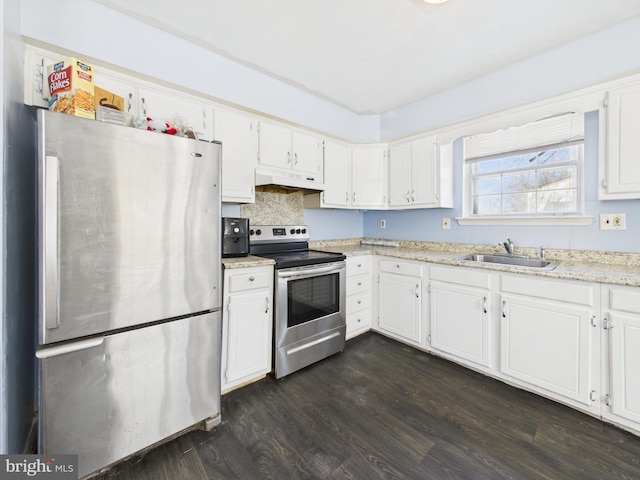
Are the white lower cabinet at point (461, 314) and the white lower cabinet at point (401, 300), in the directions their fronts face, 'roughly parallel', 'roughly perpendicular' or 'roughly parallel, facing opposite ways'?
roughly parallel

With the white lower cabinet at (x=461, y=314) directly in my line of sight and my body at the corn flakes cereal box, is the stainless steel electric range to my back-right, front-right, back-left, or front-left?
front-left

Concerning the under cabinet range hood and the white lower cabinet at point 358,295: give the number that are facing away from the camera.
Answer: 0

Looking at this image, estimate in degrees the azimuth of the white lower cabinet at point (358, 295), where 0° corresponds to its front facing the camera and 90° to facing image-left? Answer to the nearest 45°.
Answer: approximately 315°

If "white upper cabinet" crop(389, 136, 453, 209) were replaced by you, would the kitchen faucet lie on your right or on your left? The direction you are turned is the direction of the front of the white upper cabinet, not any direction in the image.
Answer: on your left

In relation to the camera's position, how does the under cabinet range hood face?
facing the viewer and to the right of the viewer

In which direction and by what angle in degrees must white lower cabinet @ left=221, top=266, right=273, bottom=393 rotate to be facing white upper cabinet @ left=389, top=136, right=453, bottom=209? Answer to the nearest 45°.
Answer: approximately 45° to its left

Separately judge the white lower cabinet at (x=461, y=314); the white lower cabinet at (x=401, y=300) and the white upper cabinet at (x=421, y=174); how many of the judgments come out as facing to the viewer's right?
0

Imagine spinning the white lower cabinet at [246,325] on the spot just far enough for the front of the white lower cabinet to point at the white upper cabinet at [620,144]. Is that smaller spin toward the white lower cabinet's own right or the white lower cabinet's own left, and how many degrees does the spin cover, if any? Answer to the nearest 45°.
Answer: approximately 45° to the white lower cabinet's own left

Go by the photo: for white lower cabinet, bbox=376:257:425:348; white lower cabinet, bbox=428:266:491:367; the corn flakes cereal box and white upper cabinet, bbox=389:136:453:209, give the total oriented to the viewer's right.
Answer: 0

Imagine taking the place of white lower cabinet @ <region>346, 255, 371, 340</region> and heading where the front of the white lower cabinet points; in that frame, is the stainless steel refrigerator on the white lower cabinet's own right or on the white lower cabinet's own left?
on the white lower cabinet's own right

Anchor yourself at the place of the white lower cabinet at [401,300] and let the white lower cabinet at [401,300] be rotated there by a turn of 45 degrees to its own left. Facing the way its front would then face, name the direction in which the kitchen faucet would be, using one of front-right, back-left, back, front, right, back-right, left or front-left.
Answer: left

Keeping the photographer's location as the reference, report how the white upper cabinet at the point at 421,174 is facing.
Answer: facing the viewer and to the left of the viewer

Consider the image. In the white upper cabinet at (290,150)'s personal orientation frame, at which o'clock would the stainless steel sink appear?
The stainless steel sink is roughly at 11 o'clock from the white upper cabinet.

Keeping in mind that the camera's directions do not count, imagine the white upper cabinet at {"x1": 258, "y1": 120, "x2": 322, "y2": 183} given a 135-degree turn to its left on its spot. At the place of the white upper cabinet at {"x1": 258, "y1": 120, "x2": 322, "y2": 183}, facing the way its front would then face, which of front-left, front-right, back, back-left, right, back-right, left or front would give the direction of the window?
right
